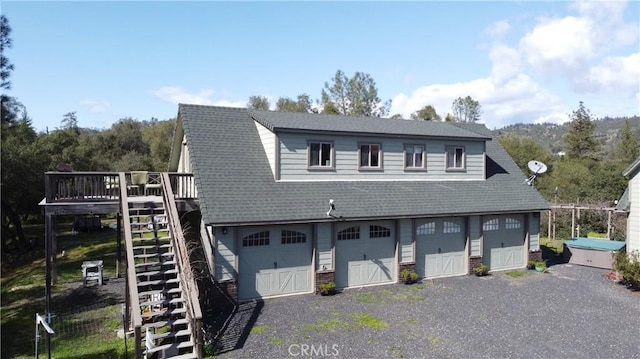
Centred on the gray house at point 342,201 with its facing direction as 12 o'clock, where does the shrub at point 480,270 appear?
The shrub is roughly at 10 o'clock from the gray house.

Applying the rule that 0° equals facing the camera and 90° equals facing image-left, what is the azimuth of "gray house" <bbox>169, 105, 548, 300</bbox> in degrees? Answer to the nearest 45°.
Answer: approximately 315°

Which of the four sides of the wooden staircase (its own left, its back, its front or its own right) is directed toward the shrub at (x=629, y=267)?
left

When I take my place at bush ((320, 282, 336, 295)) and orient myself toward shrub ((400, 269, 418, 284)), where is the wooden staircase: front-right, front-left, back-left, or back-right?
back-right

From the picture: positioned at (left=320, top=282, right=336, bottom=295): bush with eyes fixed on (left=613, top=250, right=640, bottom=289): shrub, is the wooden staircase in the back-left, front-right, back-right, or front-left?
back-right

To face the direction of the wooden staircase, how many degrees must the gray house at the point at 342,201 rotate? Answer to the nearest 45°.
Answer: approximately 90° to its right

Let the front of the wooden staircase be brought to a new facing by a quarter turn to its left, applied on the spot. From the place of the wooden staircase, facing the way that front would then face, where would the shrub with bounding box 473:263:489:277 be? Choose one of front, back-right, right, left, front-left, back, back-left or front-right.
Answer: front
